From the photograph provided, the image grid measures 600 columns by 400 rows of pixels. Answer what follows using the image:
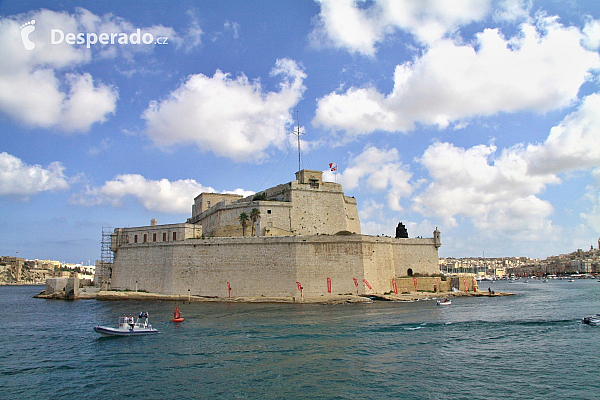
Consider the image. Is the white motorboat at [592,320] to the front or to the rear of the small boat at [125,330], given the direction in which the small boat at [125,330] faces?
to the rear

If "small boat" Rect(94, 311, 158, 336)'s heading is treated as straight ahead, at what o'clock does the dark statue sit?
The dark statue is roughly at 5 o'clock from the small boat.

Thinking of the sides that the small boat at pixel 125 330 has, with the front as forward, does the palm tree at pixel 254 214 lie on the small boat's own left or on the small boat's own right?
on the small boat's own right

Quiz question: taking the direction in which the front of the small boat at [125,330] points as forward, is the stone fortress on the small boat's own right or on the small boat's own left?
on the small boat's own right

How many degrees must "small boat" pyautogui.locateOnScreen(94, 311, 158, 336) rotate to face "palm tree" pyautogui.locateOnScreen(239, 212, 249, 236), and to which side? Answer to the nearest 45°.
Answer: approximately 135° to its right

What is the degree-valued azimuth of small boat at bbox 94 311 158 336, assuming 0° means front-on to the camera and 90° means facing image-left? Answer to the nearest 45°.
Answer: approximately 90°
